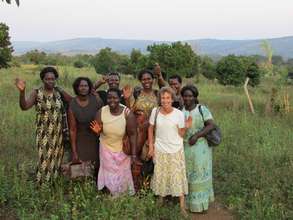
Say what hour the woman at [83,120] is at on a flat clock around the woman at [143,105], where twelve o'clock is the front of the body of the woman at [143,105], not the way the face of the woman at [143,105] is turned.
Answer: the woman at [83,120] is roughly at 3 o'clock from the woman at [143,105].

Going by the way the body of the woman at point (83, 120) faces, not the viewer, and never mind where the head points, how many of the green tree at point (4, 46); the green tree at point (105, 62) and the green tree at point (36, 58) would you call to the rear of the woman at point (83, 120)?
3

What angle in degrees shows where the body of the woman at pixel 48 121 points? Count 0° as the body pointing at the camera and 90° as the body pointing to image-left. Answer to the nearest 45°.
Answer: approximately 0°

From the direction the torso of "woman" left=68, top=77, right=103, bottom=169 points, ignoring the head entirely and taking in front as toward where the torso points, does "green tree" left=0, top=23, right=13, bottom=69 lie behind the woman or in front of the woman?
behind

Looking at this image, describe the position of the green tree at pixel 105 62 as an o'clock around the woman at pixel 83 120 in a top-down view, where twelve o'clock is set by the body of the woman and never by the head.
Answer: The green tree is roughly at 6 o'clock from the woman.

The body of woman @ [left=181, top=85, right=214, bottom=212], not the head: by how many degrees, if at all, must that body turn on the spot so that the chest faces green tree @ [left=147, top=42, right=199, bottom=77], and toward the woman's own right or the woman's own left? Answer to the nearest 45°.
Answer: approximately 135° to the woman's own right

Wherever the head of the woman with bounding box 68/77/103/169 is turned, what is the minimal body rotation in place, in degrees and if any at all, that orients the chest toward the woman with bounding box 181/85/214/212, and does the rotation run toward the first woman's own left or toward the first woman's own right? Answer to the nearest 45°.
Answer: approximately 90° to the first woman's own left

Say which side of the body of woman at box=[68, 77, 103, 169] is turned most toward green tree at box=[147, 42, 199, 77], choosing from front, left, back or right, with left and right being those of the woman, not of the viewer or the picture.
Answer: back
